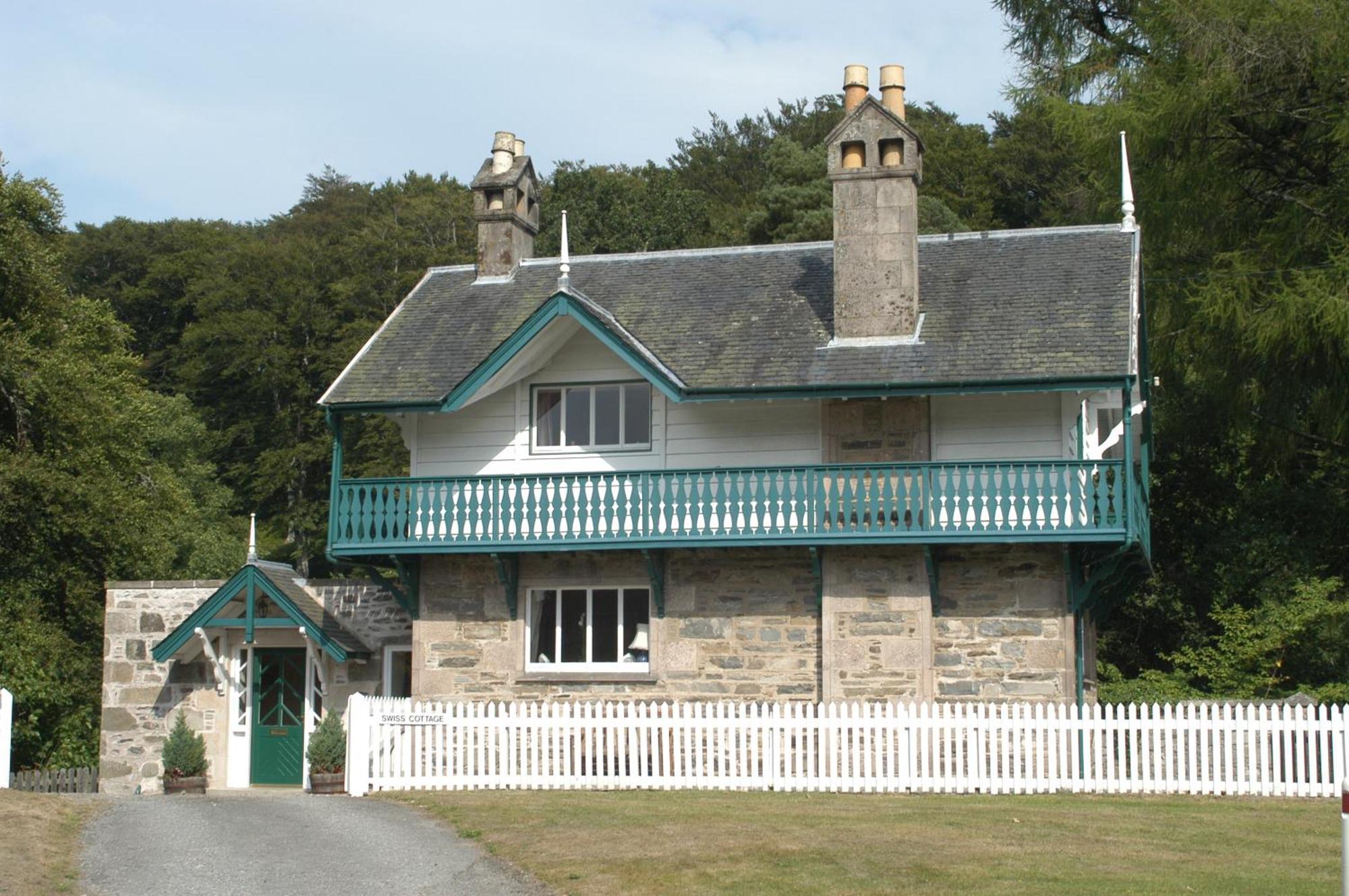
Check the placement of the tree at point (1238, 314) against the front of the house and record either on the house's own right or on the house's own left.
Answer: on the house's own left

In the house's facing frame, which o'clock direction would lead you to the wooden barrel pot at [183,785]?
The wooden barrel pot is roughly at 3 o'clock from the house.

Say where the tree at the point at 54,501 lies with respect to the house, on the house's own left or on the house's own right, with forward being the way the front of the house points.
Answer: on the house's own right

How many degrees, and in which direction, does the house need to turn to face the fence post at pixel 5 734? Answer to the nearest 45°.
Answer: approximately 90° to its right

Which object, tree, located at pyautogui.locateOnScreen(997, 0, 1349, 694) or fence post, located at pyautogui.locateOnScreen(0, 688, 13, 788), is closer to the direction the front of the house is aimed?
the fence post

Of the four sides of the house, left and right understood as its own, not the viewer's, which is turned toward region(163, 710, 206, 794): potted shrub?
right

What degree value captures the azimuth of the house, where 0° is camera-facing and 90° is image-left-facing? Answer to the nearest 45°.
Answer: approximately 0°

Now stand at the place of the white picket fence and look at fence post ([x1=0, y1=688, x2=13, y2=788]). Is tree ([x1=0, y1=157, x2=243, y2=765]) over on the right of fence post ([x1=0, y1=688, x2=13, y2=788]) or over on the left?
right

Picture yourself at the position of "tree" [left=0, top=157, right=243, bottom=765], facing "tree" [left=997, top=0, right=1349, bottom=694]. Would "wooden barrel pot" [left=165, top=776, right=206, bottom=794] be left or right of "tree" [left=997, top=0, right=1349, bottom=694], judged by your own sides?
right
